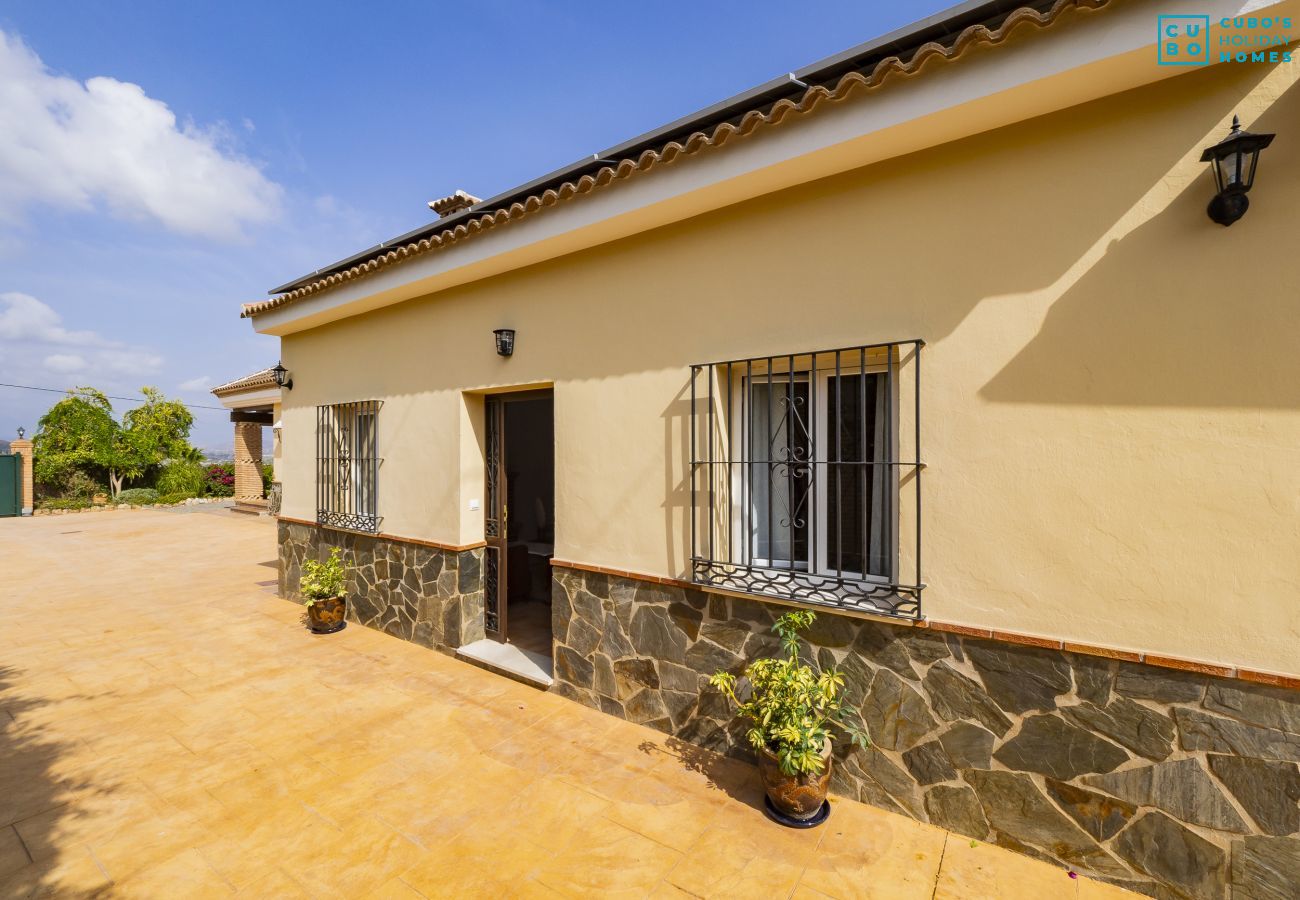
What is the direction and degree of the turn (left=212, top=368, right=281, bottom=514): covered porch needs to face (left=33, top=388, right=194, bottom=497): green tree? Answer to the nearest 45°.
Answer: approximately 90° to its right

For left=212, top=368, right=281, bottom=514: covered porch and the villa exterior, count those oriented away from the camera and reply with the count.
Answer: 0

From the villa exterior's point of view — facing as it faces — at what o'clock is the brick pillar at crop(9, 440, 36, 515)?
The brick pillar is roughly at 2 o'clock from the villa exterior.

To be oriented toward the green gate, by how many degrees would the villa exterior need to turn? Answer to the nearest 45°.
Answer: approximately 45° to its right

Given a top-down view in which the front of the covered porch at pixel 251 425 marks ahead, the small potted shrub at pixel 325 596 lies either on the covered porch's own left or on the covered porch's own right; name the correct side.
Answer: on the covered porch's own left

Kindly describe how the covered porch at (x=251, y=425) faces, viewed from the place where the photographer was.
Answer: facing the viewer and to the left of the viewer

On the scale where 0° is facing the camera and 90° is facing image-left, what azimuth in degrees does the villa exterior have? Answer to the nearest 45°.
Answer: approximately 45°

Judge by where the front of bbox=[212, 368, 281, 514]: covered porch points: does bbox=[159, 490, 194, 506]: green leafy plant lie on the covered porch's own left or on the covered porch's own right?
on the covered porch's own right

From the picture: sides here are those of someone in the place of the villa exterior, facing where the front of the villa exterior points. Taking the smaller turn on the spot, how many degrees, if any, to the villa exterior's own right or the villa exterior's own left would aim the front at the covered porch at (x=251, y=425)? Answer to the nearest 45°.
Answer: approximately 90° to the villa exterior's own right

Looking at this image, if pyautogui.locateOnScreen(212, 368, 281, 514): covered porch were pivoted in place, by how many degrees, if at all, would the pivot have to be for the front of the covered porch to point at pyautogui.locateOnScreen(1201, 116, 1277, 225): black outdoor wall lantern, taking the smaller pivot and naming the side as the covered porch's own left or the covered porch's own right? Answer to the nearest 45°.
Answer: approximately 45° to the covered porch's own left

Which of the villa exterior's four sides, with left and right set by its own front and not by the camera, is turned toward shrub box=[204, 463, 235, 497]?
right
